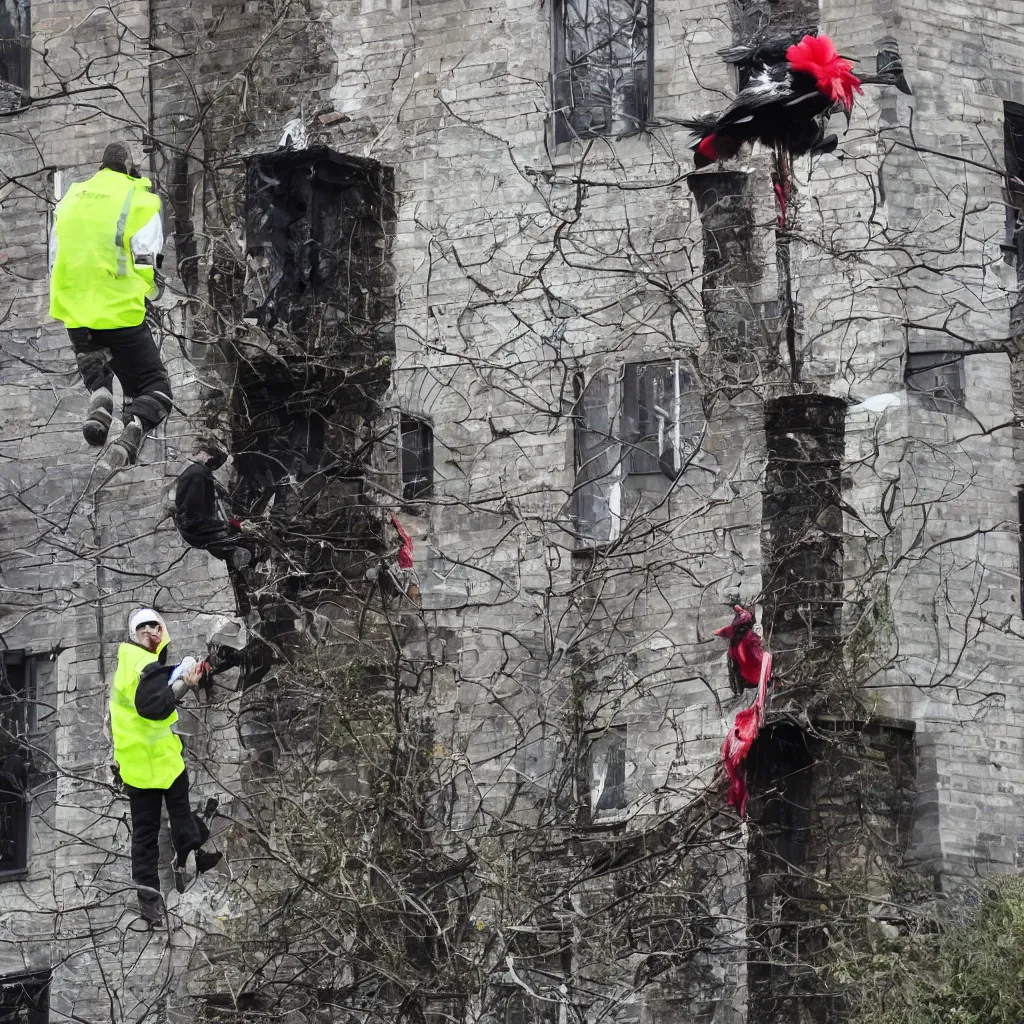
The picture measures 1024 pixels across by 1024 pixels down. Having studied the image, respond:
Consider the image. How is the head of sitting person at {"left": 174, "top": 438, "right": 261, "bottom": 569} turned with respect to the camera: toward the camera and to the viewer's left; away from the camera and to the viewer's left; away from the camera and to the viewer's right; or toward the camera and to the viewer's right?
away from the camera and to the viewer's right

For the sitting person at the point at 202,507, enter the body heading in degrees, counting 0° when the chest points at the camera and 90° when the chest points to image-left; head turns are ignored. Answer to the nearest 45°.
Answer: approximately 270°

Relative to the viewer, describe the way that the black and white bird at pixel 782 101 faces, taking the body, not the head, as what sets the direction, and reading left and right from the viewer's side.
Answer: facing to the right of the viewer
